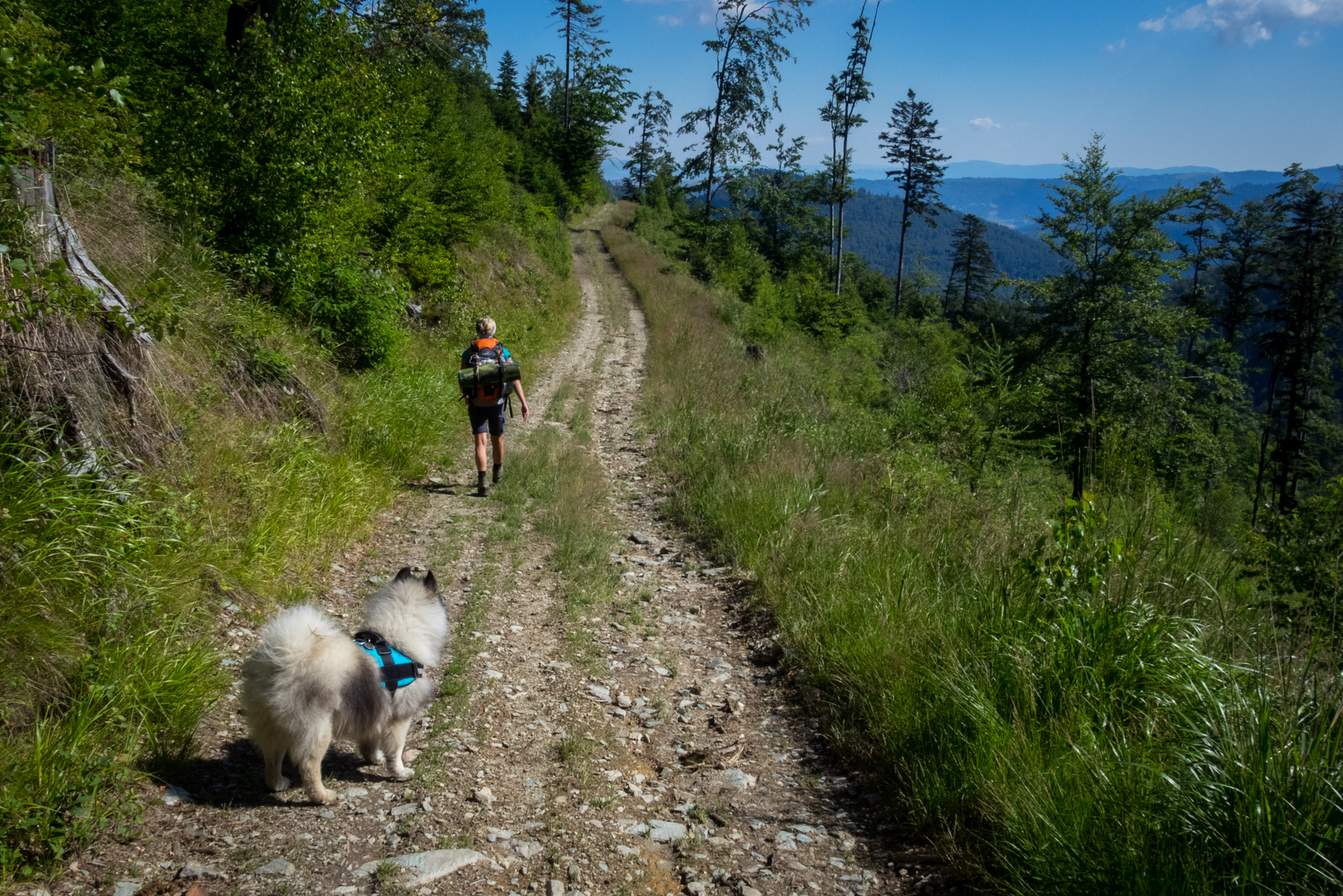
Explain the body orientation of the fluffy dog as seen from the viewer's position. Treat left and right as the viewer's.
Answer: facing away from the viewer and to the right of the viewer

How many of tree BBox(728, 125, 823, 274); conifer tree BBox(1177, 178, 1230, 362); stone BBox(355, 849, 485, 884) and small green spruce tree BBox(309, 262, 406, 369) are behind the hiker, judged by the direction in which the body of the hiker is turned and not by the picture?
1

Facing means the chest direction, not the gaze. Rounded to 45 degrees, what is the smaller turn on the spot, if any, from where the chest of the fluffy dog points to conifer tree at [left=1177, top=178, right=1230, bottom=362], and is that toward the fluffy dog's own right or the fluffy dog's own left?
0° — it already faces it

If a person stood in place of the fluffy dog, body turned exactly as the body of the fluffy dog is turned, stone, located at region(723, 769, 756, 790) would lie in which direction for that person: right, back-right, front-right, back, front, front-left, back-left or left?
front-right

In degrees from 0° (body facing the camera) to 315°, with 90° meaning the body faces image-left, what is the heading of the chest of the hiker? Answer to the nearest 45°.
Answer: approximately 180°

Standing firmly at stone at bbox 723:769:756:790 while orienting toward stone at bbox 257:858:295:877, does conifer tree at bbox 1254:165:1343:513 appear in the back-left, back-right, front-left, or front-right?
back-right

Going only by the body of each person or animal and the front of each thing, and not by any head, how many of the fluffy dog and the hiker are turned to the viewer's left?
0

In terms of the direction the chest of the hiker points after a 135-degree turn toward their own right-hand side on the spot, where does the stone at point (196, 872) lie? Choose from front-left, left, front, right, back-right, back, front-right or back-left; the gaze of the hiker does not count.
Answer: front-right

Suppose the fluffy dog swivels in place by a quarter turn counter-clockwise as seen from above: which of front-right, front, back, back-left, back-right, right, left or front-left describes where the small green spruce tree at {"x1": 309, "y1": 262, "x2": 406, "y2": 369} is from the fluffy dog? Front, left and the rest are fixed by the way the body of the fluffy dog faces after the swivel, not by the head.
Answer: front-right

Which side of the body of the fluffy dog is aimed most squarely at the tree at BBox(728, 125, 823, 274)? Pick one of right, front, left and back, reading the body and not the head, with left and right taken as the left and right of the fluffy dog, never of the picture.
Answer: front

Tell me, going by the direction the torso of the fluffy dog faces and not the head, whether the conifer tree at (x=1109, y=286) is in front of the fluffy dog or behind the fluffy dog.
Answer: in front

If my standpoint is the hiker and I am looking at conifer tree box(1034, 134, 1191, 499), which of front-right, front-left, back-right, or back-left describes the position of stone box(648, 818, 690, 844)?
back-right

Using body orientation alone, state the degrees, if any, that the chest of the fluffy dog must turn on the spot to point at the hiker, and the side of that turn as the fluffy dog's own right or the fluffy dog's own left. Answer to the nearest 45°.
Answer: approximately 45° to the fluffy dog's own left
